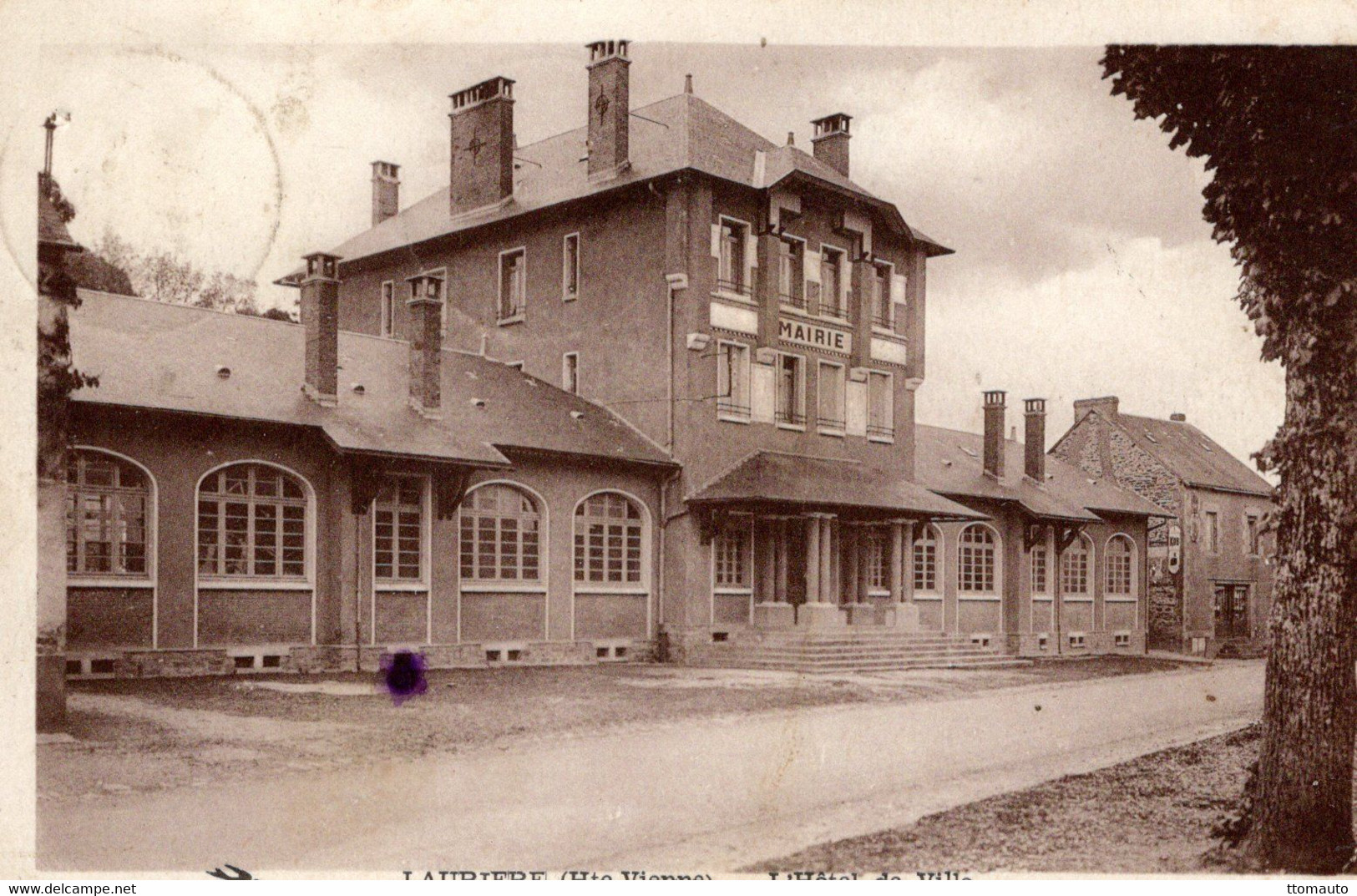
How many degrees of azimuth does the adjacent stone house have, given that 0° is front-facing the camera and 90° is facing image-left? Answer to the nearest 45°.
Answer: approximately 315°
